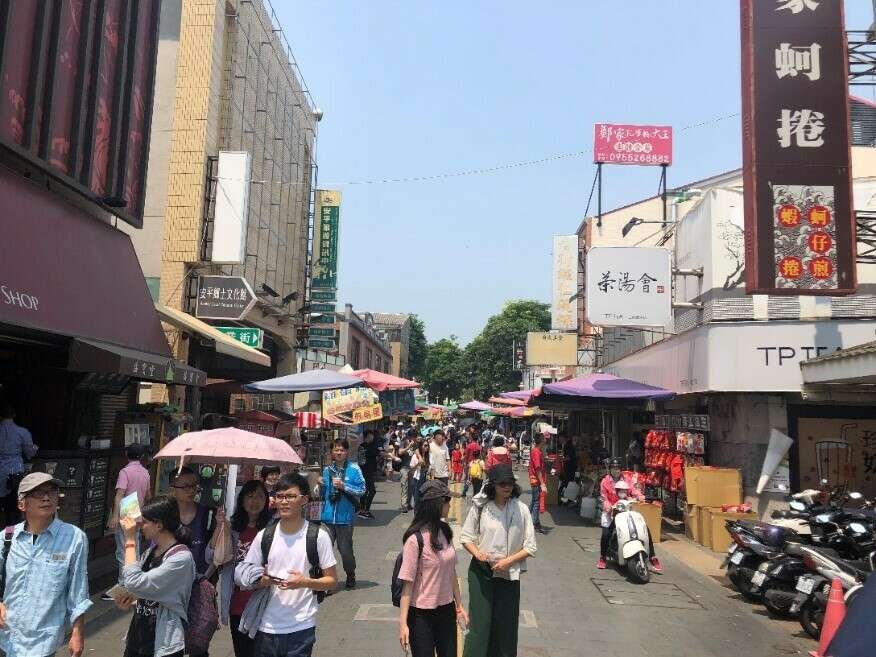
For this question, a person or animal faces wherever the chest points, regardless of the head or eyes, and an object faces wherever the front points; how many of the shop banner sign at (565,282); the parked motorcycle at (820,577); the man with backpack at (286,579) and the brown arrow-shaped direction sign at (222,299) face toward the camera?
3

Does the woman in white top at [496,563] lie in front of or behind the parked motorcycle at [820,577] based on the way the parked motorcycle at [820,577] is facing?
behind

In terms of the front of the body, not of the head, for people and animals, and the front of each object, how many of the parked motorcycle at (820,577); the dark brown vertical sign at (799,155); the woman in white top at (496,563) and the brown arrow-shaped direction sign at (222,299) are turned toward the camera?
3

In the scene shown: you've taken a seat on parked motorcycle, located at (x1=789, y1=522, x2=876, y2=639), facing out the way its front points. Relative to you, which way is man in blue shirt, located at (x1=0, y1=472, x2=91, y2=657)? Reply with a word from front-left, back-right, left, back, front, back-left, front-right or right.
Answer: back

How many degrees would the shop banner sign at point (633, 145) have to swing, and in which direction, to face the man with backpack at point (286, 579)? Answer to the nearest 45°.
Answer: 0° — it already faces them

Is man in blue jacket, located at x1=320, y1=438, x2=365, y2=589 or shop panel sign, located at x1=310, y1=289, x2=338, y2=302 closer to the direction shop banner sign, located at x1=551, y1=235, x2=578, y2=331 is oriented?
the man in blue jacket

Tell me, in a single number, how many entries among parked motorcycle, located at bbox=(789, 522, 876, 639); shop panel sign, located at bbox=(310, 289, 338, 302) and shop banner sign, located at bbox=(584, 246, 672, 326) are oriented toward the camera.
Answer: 2

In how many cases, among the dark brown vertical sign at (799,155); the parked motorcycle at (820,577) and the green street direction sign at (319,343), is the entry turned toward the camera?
2

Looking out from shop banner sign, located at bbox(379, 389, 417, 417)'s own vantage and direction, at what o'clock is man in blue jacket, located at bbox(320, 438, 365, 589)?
The man in blue jacket is roughly at 12 o'clock from the shop banner sign.

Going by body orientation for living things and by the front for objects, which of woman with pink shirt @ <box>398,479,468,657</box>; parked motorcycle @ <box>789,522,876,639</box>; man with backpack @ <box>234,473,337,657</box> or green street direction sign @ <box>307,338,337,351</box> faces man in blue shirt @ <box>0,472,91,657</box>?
the green street direction sign
